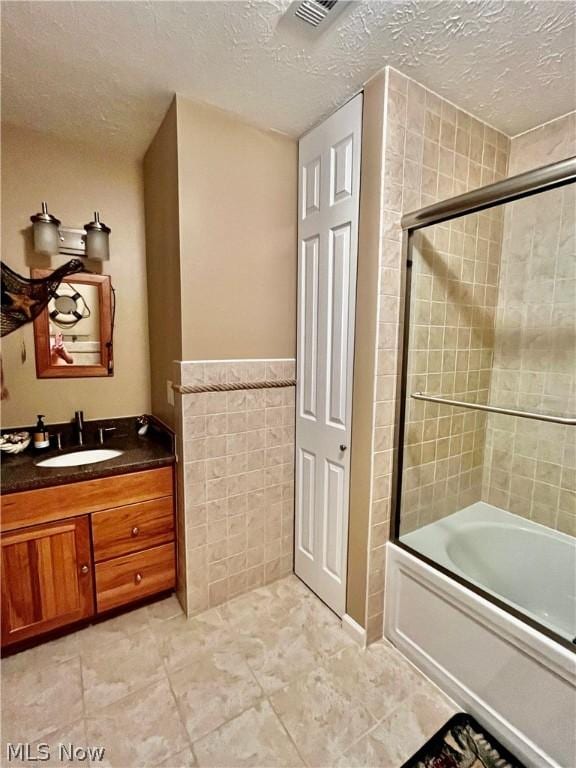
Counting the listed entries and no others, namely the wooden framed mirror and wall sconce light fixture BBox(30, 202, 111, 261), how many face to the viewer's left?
0

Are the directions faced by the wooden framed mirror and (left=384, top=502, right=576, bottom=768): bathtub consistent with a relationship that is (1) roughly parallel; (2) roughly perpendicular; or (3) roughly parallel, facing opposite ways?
roughly perpendicular

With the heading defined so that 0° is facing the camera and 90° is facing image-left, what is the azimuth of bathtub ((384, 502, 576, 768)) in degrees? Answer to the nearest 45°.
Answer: approximately 45°

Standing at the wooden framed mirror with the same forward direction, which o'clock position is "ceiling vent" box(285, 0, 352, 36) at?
The ceiling vent is roughly at 11 o'clock from the wooden framed mirror.

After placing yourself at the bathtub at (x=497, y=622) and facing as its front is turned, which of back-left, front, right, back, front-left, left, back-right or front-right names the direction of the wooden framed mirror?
front-right

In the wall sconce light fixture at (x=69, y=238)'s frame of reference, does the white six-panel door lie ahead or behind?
ahead

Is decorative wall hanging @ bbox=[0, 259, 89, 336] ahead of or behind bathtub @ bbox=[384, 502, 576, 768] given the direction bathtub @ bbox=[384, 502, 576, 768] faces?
ahead
